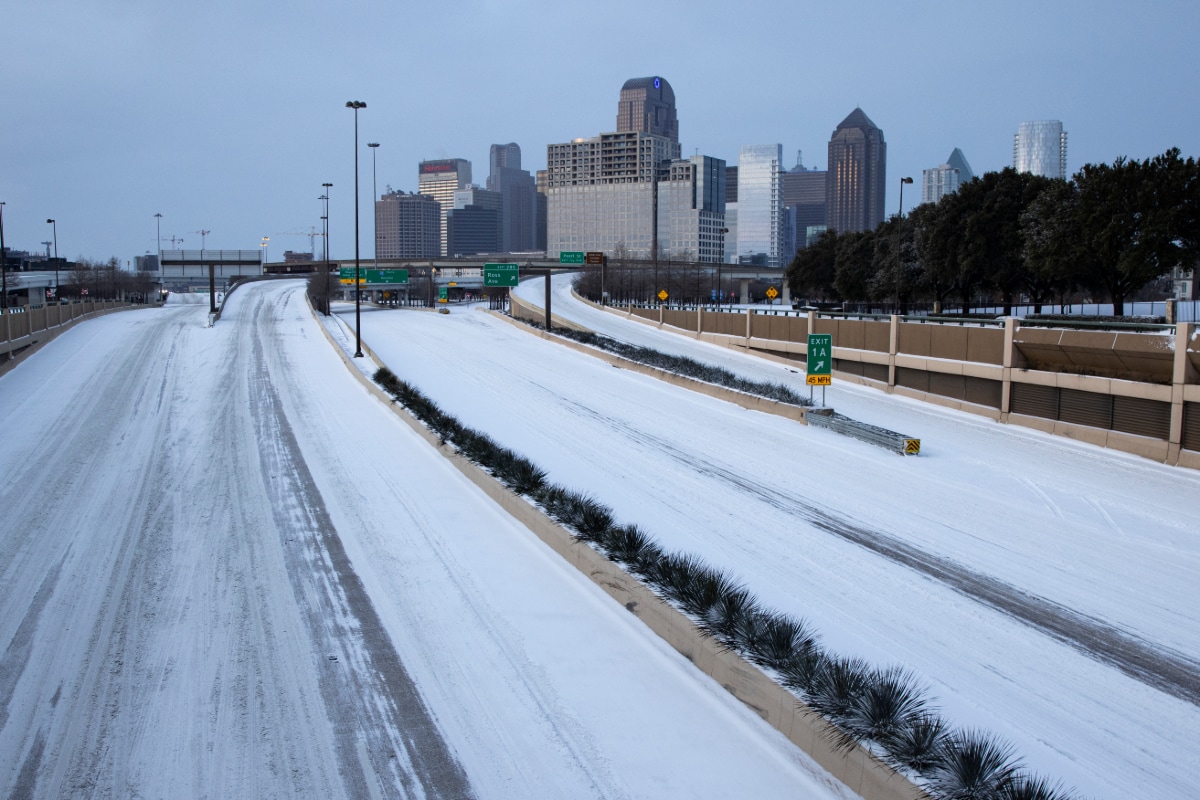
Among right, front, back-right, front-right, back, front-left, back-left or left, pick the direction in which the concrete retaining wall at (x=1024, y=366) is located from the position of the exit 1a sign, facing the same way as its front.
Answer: left

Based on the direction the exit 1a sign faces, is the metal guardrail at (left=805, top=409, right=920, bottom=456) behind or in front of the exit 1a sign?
in front

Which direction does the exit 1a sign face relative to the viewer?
toward the camera

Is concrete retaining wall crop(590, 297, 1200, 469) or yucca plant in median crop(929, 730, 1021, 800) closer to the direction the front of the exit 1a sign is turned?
the yucca plant in median

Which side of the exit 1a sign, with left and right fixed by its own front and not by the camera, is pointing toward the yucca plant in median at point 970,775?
front

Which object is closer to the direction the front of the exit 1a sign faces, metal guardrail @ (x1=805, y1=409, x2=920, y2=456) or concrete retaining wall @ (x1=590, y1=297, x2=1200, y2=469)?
the metal guardrail

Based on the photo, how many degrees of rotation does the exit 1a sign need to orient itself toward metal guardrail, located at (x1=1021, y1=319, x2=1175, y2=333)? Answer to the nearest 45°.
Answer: approximately 90° to its left
